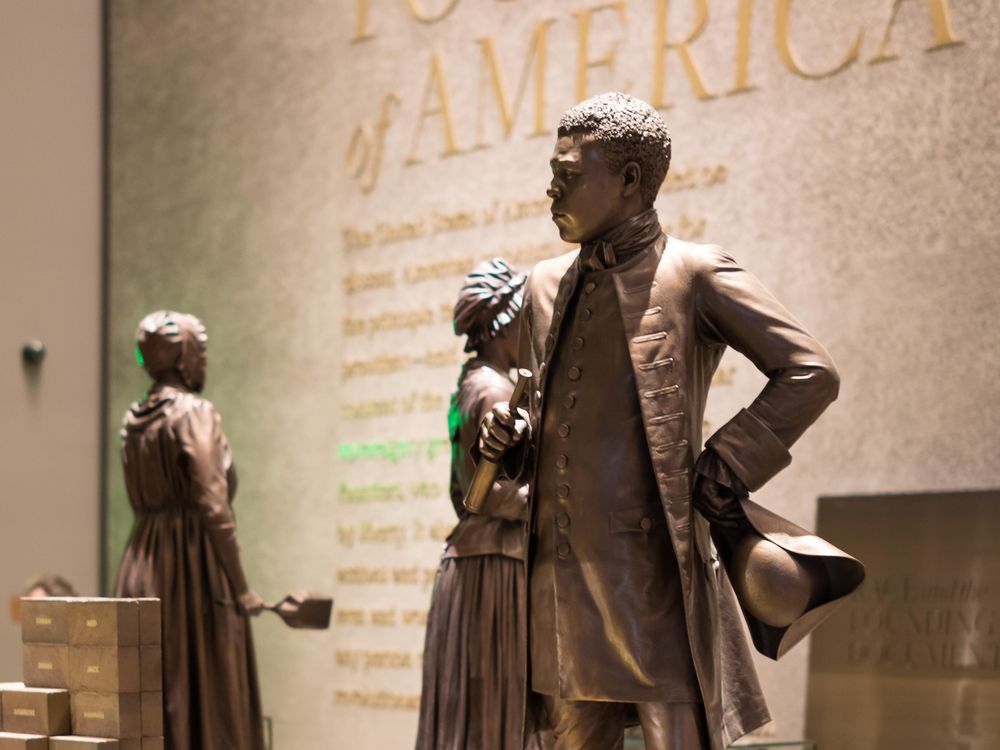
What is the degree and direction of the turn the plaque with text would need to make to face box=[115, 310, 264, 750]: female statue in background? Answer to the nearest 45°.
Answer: approximately 90° to its right

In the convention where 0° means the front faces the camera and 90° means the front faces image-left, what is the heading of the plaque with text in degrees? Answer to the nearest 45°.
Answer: approximately 0°

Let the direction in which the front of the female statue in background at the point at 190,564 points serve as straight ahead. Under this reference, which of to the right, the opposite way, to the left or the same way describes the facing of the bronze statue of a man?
the opposite way

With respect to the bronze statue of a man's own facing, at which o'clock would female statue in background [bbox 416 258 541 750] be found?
The female statue in background is roughly at 4 o'clock from the bronze statue of a man.

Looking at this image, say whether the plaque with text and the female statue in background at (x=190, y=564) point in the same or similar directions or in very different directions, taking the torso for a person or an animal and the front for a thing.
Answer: very different directions

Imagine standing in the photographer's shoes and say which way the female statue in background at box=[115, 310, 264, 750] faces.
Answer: facing away from the viewer and to the right of the viewer

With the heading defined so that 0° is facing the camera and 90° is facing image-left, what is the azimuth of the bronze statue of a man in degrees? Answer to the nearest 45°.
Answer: approximately 45°

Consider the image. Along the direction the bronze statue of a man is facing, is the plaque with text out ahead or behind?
behind

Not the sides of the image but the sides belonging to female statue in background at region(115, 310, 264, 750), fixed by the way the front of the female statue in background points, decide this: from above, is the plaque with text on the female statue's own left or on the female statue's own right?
on the female statue's own right

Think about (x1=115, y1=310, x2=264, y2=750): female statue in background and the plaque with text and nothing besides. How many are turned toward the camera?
1

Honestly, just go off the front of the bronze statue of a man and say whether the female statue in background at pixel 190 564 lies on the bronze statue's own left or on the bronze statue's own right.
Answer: on the bronze statue's own right
